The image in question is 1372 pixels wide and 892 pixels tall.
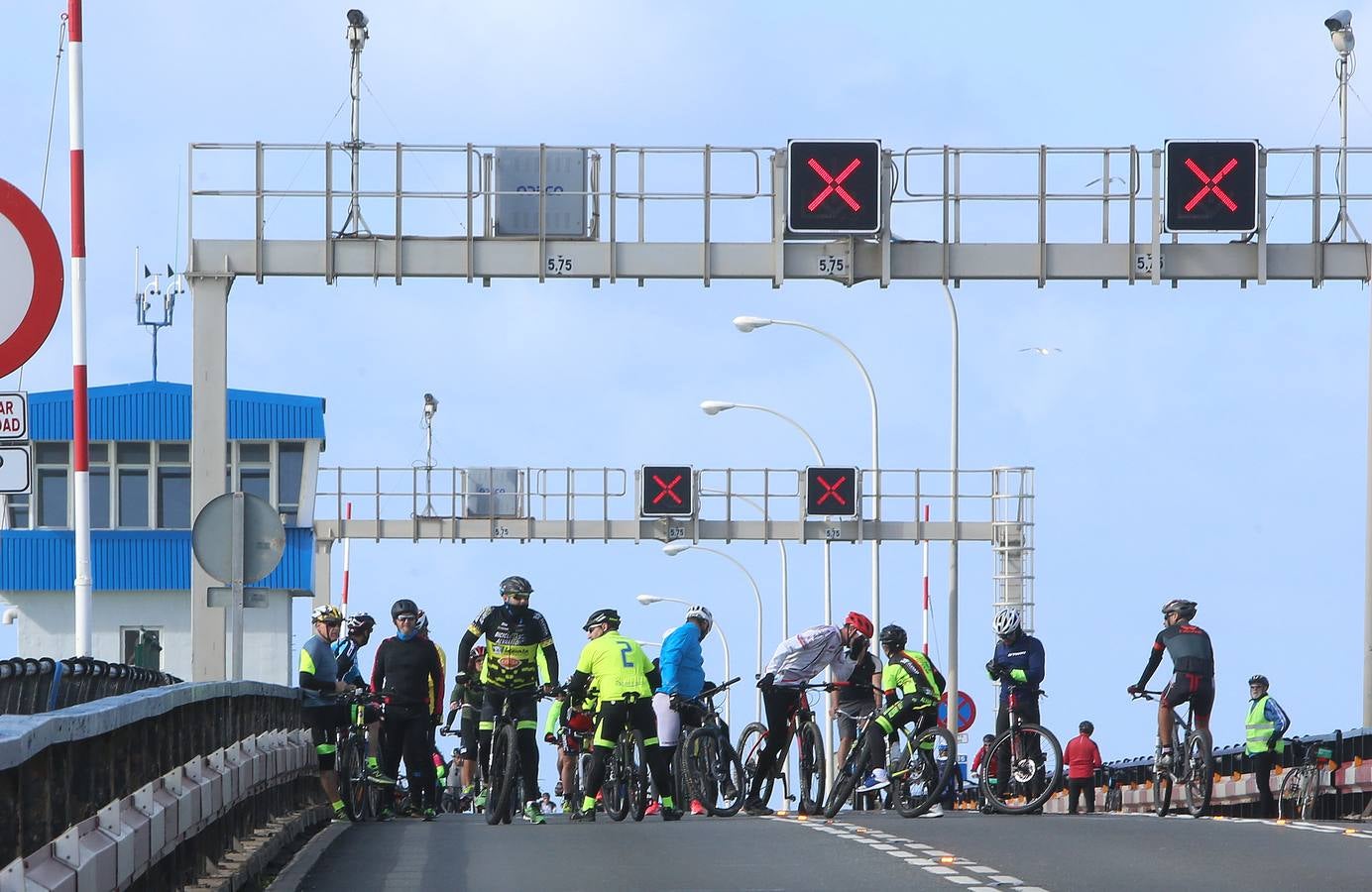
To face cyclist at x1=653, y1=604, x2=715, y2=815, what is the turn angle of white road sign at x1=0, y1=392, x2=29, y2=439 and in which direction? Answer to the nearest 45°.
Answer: approximately 135° to its left

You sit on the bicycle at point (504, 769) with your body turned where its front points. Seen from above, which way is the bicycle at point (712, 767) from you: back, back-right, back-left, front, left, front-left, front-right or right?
back-left

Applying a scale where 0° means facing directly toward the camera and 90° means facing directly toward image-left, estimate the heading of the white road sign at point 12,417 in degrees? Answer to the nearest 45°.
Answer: approximately 0°

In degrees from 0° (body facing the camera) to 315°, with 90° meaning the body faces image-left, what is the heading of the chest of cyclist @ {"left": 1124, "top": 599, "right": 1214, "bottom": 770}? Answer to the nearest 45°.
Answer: approximately 135°
